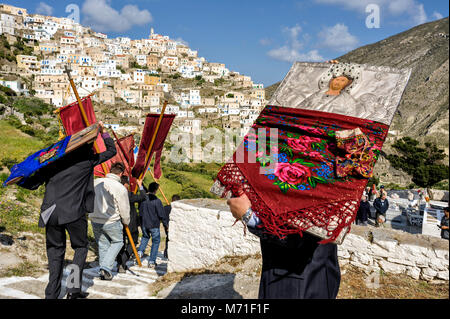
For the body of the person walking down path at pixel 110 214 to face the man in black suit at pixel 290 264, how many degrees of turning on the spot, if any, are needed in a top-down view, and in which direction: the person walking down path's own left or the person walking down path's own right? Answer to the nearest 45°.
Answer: approximately 135° to the person walking down path's own right

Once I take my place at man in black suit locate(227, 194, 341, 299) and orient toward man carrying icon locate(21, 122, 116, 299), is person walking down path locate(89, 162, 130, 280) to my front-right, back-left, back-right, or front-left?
front-right

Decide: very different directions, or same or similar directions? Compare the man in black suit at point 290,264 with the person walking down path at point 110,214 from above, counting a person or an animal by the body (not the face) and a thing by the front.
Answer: same or similar directions

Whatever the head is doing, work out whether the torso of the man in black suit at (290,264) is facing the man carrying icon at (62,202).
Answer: no

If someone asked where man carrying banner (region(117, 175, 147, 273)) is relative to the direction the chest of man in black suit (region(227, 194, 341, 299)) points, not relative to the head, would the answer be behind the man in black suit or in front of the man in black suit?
in front

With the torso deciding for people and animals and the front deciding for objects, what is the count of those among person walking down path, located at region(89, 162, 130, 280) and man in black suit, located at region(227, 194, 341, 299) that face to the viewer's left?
0

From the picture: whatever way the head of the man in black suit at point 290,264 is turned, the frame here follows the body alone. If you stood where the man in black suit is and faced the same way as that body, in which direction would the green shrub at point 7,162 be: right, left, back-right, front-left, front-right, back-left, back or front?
front-left

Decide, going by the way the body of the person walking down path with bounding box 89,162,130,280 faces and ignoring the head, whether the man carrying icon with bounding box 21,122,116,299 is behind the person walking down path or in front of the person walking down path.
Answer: behind

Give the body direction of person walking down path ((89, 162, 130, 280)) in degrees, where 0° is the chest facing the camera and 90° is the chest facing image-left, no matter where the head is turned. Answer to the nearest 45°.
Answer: approximately 225°

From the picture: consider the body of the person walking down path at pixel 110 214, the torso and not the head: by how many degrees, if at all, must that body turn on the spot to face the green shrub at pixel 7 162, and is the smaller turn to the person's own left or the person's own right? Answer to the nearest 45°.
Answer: approximately 45° to the person's own left

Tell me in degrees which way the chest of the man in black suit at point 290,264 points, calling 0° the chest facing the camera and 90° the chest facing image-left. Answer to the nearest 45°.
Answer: approximately 180°
